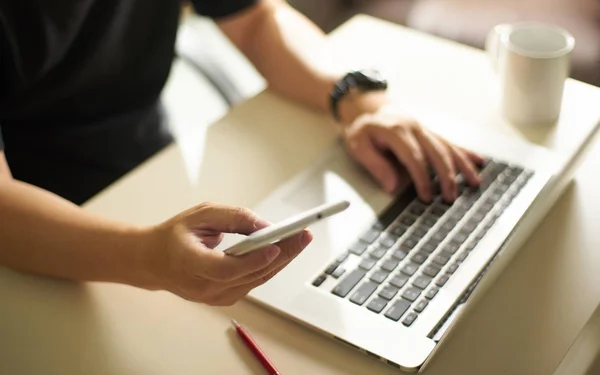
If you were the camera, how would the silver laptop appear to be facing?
facing away from the viewer and to the left of the viewer

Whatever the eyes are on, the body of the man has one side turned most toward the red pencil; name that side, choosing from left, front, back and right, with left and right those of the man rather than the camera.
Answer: front

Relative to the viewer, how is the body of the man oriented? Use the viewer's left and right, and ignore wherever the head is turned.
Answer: facing the viewer and to the right of the viewer
